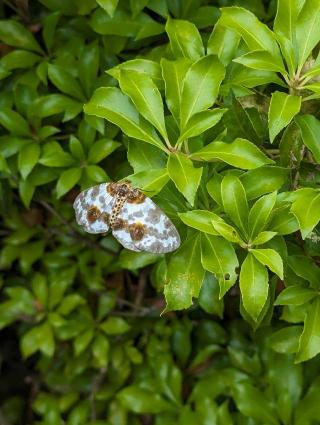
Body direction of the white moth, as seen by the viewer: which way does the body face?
away from the camera
